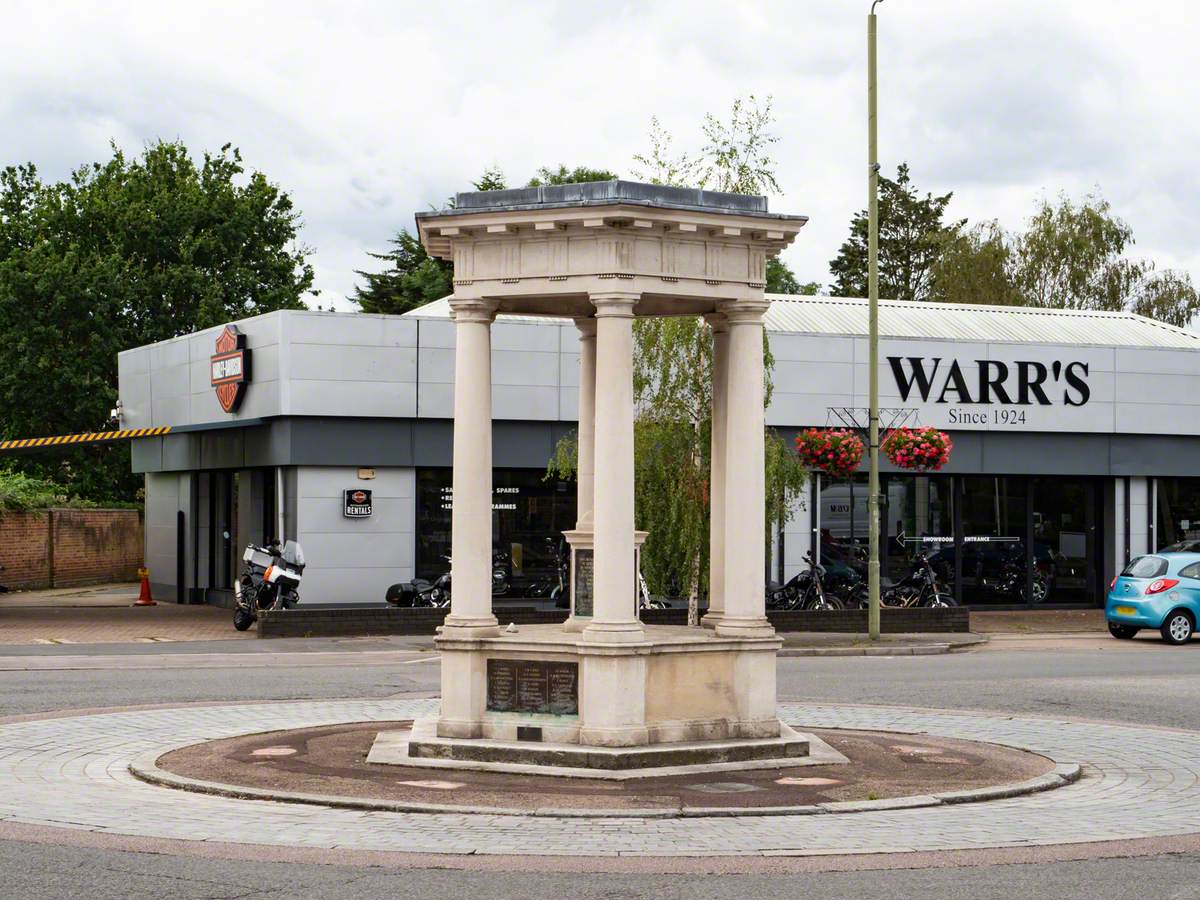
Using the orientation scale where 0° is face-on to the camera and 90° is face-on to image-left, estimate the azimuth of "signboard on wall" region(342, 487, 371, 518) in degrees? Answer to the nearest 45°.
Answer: approximately 0°

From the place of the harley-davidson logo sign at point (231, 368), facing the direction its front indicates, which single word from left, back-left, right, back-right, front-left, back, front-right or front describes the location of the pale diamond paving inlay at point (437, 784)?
front-left

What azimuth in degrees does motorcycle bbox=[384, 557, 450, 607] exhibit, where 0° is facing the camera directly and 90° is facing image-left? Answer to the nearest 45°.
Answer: approximately 270°

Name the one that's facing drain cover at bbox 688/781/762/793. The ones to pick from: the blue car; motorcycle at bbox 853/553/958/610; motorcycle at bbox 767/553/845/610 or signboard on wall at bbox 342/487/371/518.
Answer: the signboard on wall

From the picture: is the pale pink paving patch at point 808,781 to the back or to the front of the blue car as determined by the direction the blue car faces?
to the back

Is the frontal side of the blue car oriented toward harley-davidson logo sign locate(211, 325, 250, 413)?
no

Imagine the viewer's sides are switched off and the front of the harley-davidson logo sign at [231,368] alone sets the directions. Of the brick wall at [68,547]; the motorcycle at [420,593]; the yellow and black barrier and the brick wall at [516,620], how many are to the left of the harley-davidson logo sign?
2

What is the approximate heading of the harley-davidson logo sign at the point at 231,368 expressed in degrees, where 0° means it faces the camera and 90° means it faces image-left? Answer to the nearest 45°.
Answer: approximately 45°

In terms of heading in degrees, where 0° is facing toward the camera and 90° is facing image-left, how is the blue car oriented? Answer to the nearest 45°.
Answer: approximately 225°

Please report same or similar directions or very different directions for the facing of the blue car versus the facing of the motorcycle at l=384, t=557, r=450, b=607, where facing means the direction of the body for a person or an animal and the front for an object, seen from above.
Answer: same or similar directions

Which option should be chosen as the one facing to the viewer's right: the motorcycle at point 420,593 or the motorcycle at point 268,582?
the motorcycle at point 420,593

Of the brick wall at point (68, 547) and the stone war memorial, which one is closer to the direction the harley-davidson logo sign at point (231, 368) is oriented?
the stone war memorial
